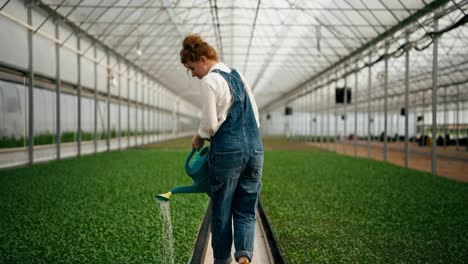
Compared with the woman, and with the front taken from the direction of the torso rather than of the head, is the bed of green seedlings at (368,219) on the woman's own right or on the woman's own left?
on the woman's own right

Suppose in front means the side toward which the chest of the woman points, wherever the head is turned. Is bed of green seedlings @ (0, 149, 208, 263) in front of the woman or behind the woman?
in front

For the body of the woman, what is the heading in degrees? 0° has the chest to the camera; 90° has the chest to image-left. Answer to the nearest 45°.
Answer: approximately 135°

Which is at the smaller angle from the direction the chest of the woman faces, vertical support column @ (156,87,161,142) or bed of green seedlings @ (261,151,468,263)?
the vertical support column

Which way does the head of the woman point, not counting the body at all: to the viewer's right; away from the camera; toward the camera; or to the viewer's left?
to the viewer's left

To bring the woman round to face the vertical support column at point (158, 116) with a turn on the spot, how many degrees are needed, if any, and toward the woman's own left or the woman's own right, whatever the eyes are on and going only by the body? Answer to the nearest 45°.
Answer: approximately 45° to the woman's own right
